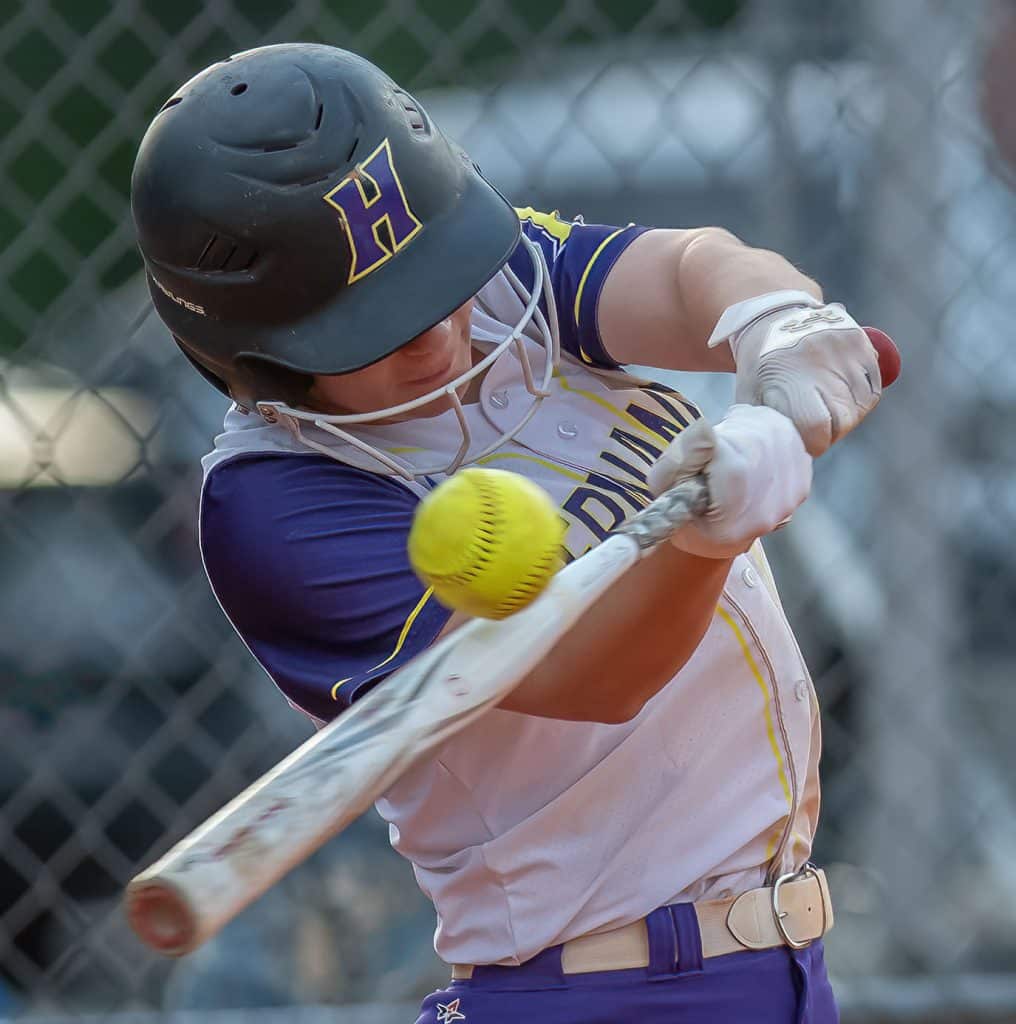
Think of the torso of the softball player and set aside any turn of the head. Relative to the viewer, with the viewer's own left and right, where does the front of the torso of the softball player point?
facing the viewer and to the right of the viewer

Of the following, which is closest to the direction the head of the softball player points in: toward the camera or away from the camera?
toward the camera
